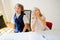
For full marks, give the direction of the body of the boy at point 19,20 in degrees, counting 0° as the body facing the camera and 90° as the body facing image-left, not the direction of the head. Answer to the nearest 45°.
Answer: approximately 45°
